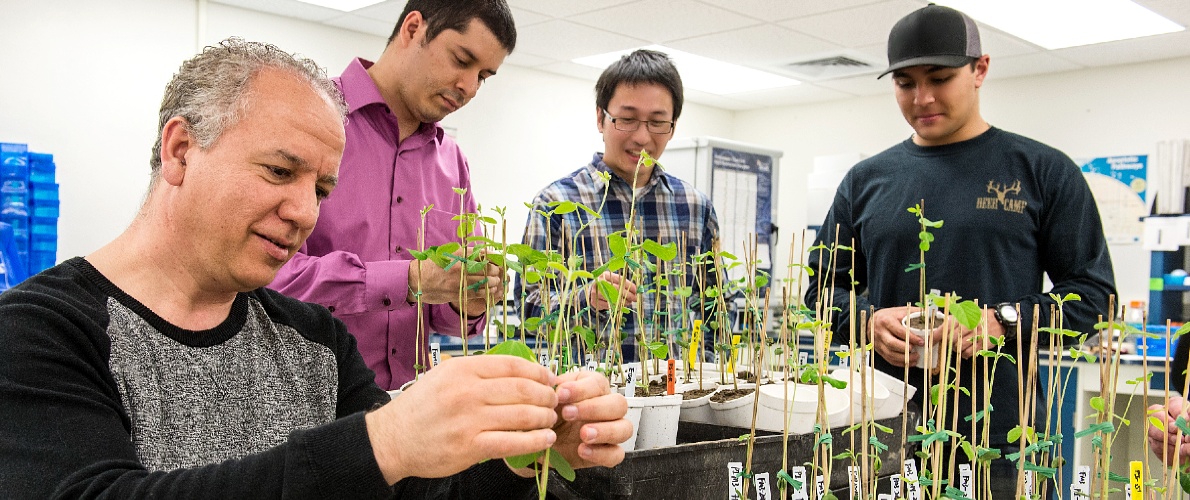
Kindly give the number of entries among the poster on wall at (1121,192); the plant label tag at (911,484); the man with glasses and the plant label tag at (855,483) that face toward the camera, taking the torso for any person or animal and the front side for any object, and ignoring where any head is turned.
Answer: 4

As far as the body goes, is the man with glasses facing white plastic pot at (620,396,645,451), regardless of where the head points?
yes

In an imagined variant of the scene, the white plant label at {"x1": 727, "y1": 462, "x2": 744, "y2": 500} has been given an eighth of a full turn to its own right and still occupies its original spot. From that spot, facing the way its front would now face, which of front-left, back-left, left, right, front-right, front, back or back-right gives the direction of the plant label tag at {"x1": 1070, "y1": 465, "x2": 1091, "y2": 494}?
back-left

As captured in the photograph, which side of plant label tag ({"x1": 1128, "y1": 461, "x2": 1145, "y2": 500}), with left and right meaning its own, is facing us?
front

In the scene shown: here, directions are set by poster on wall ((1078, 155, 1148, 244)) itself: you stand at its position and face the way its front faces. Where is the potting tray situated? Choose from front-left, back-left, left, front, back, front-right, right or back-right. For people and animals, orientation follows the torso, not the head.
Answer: front

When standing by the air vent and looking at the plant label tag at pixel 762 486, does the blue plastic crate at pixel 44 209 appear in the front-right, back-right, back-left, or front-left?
front-right

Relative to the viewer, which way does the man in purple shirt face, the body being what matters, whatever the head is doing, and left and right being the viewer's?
facing the viewer and to the right of the viewer

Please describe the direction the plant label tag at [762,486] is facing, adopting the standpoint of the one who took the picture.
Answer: facing the viewer

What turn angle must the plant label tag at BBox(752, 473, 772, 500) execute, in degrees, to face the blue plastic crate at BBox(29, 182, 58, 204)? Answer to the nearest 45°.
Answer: approximately 135° to its right

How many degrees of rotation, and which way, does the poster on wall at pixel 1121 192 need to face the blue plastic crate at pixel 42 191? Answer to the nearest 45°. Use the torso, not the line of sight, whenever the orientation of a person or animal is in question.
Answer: approximately 45° to its right

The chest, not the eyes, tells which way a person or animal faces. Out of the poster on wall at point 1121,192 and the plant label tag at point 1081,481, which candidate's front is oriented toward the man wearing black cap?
the poster on wall

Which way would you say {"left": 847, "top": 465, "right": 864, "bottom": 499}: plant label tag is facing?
toward the camera

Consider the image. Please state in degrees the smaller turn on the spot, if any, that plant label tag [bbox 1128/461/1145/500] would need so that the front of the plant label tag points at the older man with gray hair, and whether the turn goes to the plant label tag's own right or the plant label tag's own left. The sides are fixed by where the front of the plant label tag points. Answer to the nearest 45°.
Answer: approximately 45° to the plant label tag's own right
